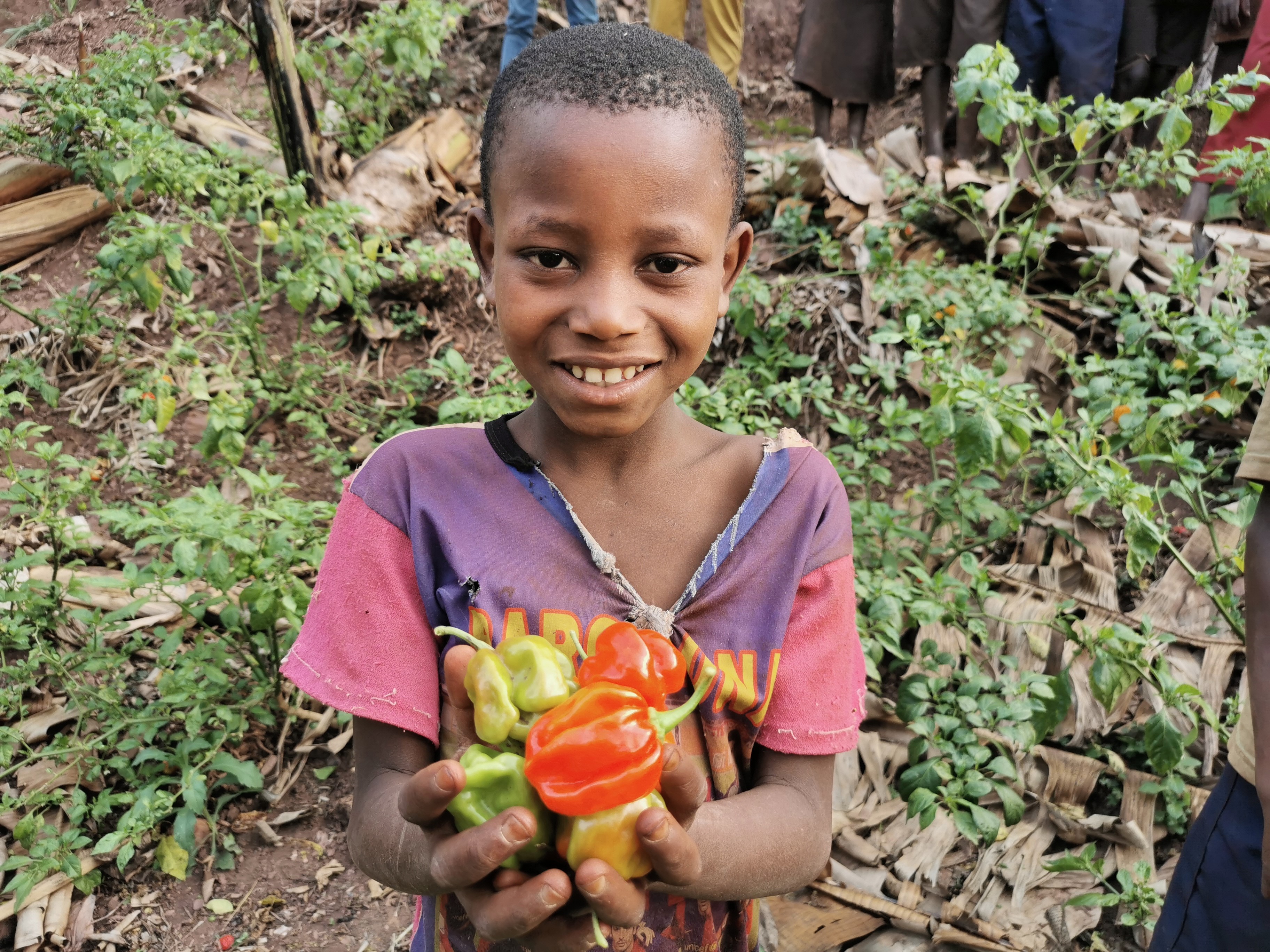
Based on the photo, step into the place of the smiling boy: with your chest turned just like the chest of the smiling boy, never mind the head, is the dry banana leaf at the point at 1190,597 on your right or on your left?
on your left

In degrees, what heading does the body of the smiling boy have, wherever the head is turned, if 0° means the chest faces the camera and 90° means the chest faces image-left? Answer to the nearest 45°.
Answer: approximately 0°
